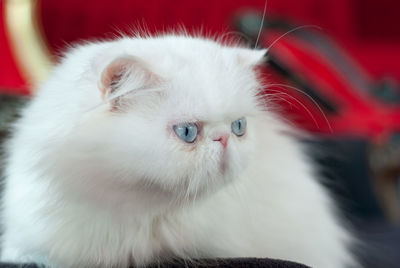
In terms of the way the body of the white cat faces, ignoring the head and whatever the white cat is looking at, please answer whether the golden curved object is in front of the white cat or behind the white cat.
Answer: behind

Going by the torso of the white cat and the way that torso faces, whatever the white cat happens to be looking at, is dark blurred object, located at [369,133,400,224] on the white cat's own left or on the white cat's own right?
on the white cat's own left

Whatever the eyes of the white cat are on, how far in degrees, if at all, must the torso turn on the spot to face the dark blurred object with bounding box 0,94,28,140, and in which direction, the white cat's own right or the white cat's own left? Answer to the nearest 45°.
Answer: approximately 90° to the white cat's own right

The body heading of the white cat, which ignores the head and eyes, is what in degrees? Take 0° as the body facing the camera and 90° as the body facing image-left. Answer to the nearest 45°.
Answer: approximately 315°
